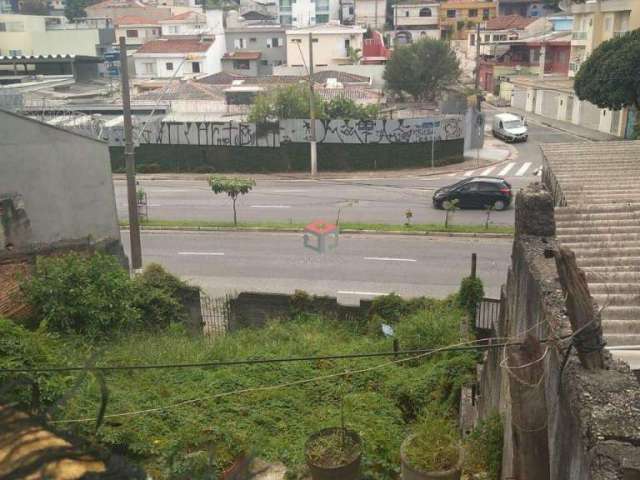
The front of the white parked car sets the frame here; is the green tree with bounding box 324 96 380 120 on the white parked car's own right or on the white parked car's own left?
on the white parked car's own right

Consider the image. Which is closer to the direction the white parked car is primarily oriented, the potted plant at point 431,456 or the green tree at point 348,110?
the potted plant

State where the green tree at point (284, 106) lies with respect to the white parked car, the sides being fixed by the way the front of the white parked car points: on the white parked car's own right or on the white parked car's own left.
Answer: on the white parked car's own right

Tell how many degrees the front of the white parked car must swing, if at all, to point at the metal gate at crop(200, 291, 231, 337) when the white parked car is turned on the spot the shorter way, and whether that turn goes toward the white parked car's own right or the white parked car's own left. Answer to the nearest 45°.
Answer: approximately 45° to the white parked car's own right
